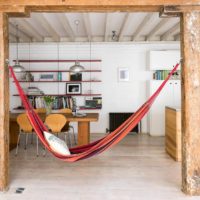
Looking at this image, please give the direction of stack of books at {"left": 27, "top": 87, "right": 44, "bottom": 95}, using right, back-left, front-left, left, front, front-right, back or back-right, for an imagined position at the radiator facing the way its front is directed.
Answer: right

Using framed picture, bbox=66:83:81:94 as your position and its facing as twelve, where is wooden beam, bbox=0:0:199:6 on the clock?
The wooden beam is roughly at 12 o'clock from the framed picture.

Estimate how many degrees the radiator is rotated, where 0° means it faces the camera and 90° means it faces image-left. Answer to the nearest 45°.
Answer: approximately 0°

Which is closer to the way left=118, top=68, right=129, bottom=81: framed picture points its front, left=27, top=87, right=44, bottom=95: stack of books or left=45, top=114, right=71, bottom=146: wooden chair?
the wooden chair

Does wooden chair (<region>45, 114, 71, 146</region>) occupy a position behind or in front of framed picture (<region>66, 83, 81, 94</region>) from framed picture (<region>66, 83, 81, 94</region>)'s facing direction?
in front

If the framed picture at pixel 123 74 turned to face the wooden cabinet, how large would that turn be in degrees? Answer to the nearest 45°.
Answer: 0° — it already faces it

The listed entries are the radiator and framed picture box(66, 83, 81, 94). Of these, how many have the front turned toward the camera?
2

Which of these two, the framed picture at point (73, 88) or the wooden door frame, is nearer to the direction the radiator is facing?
the wooden door frame
